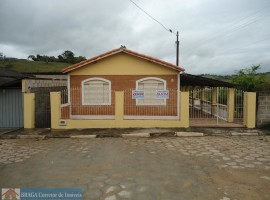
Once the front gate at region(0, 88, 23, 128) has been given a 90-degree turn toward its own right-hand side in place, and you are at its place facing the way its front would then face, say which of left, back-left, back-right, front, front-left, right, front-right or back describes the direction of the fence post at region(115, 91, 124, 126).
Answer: back-left

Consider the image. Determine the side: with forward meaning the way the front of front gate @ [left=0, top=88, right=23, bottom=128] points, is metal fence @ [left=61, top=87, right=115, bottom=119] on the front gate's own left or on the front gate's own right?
on the front gate's own left

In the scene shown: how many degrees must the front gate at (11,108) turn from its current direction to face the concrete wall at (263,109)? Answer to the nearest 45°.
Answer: approximately 45° to its left

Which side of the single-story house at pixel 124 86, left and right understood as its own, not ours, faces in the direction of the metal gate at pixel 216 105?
left

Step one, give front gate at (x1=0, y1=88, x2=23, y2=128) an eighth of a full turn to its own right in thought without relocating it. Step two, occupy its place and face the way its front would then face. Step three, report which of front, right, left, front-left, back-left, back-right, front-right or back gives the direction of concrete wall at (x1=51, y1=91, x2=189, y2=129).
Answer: left

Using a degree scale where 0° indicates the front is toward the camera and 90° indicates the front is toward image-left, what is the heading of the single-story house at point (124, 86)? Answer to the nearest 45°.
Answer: approximately 0°

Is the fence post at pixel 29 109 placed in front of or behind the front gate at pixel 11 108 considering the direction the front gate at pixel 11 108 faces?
in front

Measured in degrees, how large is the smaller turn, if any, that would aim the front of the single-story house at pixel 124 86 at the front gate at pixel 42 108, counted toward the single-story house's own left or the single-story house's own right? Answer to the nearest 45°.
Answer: approximately 90° to the single-story house's own right

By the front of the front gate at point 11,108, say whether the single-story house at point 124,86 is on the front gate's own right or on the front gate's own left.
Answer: on the front gate's own left

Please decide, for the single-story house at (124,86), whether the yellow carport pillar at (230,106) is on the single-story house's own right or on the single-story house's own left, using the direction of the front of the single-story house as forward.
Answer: on the single-story house's own left

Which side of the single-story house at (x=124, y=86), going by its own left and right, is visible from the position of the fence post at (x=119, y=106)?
front

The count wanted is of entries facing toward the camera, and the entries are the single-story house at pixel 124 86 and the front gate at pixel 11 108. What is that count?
2

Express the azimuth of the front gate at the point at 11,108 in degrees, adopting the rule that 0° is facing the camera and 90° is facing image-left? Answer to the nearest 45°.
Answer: approximately 0°

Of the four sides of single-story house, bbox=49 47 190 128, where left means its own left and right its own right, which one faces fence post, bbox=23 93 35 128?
right
